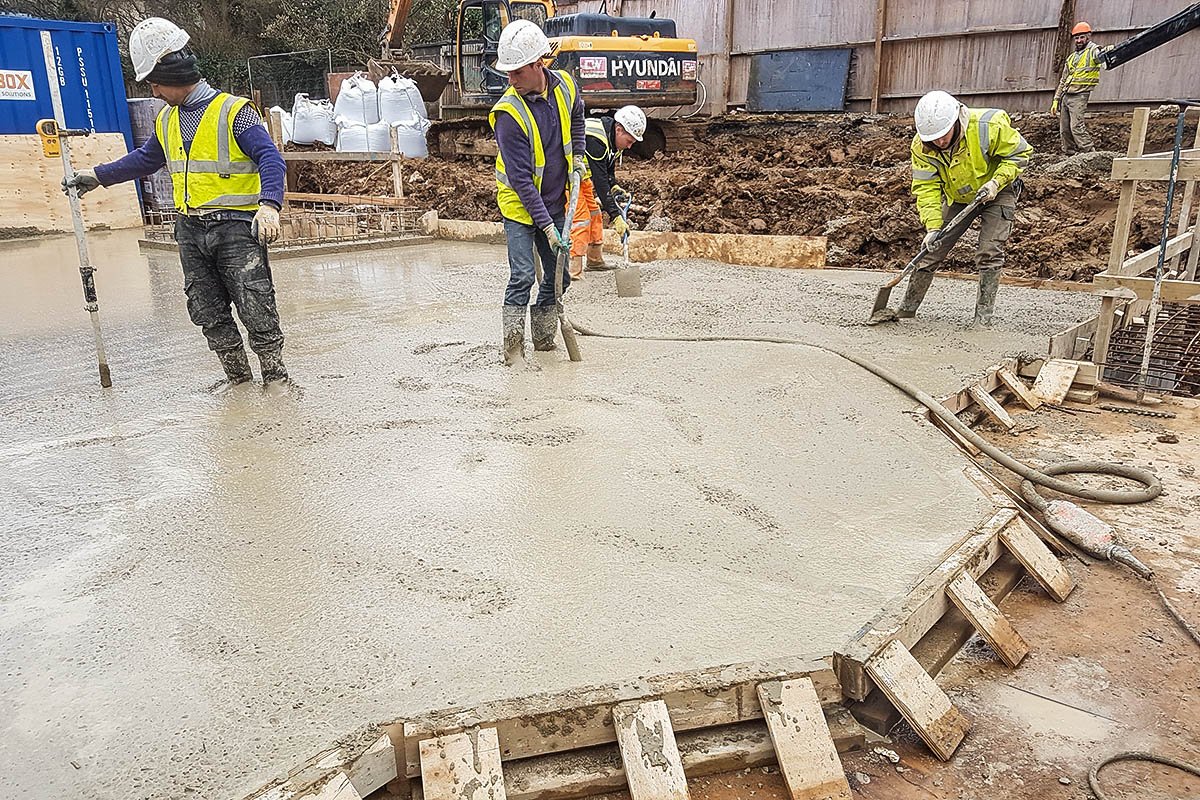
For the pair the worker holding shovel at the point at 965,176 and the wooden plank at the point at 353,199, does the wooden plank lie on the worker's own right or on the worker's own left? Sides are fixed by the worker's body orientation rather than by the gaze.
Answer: on the worker's own right

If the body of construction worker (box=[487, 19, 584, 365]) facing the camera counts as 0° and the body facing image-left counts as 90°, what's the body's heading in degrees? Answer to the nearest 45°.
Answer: approximately 315°

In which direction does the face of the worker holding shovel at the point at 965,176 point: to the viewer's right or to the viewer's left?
to the viewer's left

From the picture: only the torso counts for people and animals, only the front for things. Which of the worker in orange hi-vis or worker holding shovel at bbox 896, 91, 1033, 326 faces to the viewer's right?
the worker in orange hi-vis

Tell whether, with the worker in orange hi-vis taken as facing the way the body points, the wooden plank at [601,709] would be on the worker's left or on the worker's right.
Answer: on the worker's right

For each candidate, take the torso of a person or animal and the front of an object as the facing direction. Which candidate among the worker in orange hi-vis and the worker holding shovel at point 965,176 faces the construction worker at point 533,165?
the worker holding shovel

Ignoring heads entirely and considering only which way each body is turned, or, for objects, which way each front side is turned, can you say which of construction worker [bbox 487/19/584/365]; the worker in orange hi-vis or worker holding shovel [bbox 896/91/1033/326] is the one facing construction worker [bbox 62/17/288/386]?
the worker holding shovel

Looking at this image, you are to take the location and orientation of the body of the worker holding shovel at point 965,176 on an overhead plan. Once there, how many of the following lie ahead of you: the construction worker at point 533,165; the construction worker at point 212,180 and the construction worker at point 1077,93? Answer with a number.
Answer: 2
